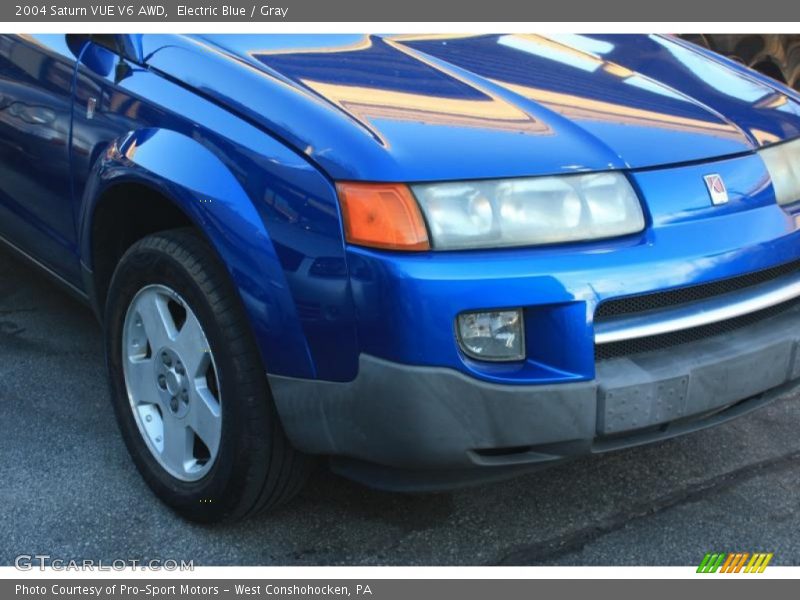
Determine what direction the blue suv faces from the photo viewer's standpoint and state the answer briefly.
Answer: facing the viewer and to the right of the viewer
